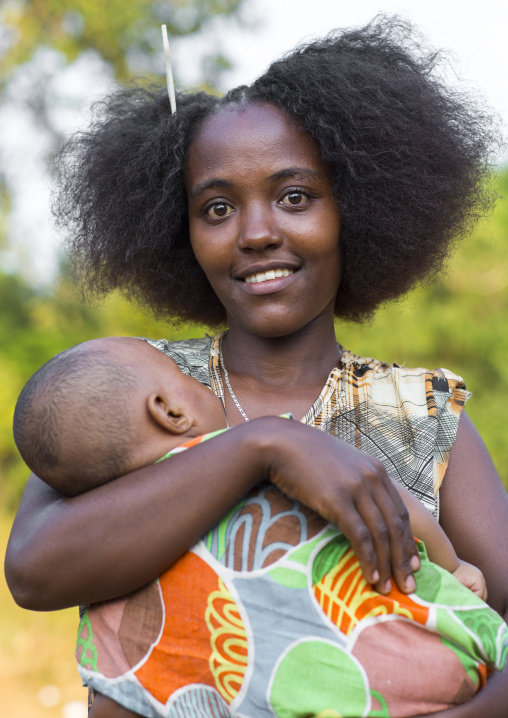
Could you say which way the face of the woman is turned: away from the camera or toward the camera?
toward the camera

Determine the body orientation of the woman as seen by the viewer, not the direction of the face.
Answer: toward the camera
